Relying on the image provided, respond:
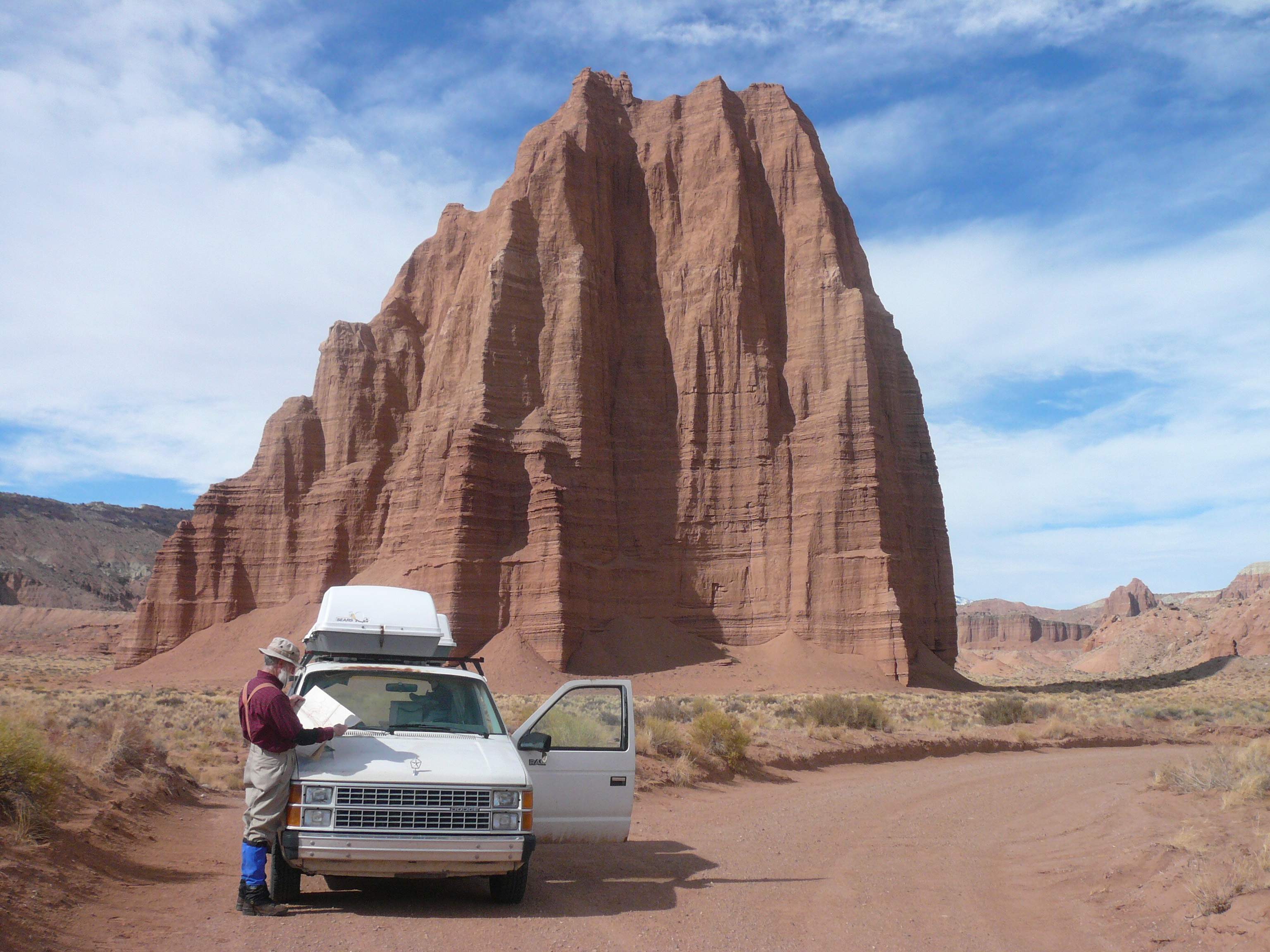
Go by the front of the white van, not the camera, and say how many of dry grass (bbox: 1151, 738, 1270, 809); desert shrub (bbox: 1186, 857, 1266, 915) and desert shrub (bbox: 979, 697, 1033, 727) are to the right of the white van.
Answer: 0

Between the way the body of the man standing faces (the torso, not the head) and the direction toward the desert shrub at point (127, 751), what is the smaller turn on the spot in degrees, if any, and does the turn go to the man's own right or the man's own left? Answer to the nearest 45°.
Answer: approximately 90° to the man's own left

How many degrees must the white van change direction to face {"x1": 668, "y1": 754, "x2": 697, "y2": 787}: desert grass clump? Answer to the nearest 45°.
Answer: approximately 135° to its left

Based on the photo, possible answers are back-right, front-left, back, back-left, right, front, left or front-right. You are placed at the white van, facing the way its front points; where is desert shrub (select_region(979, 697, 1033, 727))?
back-left

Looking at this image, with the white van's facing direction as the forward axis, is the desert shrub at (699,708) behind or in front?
behind

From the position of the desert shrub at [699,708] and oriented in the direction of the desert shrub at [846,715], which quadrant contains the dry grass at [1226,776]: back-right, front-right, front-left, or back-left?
front-right

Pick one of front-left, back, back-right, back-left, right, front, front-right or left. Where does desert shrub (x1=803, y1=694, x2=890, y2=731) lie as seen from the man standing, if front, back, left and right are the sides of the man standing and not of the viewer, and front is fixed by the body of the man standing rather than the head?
front-left

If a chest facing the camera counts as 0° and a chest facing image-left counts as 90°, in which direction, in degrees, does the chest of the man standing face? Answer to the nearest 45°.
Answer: approximately 270°

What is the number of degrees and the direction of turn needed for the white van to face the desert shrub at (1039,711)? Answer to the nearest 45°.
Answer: approximately 135° to its left

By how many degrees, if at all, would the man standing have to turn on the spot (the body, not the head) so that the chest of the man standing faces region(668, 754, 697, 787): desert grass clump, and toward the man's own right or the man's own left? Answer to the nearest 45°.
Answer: approximately 45° to the man's own left

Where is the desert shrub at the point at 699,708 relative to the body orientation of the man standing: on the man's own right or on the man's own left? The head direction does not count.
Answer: on the man's own left

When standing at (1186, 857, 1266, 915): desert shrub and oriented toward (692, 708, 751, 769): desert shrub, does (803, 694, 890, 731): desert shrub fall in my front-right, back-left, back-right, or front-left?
front-right

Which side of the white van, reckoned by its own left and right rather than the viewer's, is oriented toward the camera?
front

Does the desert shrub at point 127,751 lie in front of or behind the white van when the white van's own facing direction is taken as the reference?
behind

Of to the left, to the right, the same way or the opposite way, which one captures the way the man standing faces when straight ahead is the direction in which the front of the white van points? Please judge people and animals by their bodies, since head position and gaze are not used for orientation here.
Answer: to the left

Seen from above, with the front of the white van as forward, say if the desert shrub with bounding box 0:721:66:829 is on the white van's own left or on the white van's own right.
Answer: on the white van's own right
